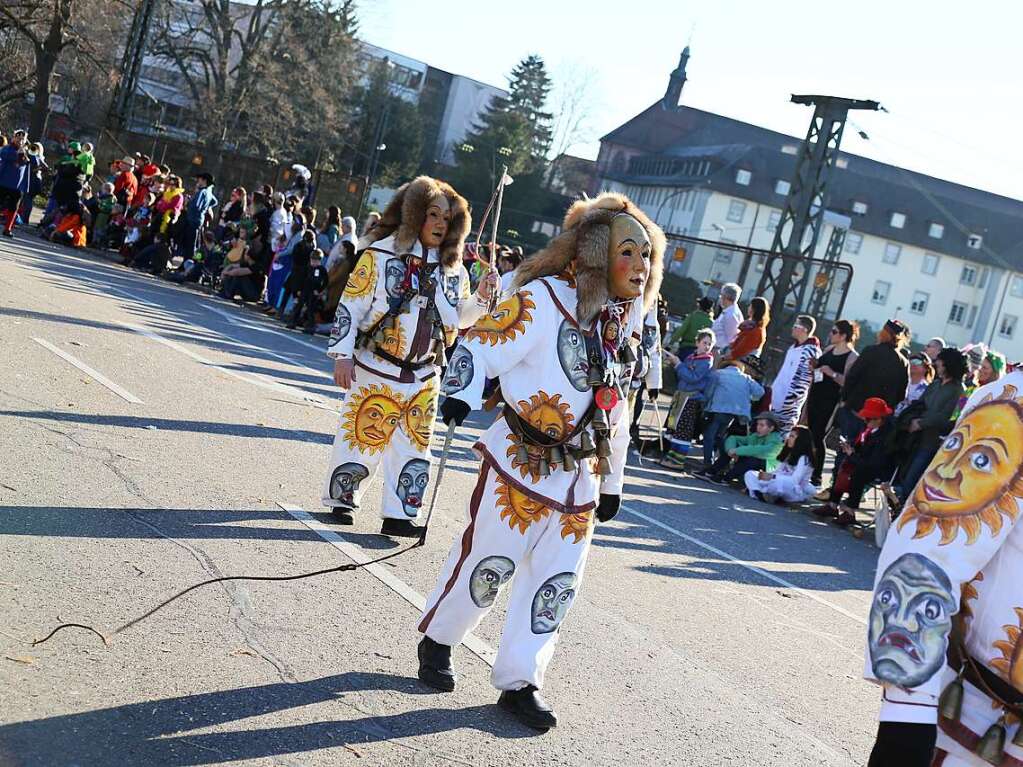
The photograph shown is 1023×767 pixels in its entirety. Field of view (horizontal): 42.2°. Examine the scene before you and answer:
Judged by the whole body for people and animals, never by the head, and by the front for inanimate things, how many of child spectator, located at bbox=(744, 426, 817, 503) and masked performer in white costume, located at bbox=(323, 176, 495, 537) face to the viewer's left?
1

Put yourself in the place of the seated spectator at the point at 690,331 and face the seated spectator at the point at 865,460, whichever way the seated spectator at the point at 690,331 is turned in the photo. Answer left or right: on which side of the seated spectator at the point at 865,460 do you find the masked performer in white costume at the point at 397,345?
right

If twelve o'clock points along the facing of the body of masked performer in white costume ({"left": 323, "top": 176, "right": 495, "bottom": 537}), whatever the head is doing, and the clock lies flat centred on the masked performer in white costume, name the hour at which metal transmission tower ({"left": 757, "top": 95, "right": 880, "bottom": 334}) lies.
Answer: The metal transmission tower is roughly at 8 o'clock from the masked performer in white costume.

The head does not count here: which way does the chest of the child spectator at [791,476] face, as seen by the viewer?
to the viewer's left

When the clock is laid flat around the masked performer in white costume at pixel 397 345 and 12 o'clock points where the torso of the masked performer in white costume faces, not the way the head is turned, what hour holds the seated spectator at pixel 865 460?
The seated spectator is roughly at 9 o'clock from the masked performer in white costume.

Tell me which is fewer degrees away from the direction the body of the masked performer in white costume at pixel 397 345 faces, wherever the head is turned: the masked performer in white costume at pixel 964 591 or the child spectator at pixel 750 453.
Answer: the masked performer in white costume

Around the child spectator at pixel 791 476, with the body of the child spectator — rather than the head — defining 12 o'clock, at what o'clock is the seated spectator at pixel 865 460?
The seated spectator is roughly at 7 o'clock from the child spectator.

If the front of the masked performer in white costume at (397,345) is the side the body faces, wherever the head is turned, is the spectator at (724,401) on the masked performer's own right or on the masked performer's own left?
on the masked performer's own left

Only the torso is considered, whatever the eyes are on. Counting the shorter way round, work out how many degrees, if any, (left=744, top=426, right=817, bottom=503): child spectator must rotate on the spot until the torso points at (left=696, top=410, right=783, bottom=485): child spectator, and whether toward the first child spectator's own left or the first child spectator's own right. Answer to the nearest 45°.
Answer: approximately 45° to the first child spectator's own right

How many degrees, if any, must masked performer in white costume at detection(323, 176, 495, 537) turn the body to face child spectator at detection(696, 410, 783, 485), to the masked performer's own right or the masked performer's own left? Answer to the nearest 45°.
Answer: approximately 90° to the masked performer's own left

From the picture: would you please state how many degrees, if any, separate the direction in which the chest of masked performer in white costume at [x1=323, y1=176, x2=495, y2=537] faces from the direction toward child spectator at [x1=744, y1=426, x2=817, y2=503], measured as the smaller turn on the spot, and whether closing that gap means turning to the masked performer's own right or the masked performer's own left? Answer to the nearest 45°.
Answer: approximately 90° to the masked performer's own left

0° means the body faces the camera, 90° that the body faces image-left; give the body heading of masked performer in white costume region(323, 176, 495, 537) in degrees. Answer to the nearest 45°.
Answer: approximately 315°

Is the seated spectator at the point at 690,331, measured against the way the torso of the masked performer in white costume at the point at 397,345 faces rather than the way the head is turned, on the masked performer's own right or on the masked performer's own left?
on the masked performer's own left
